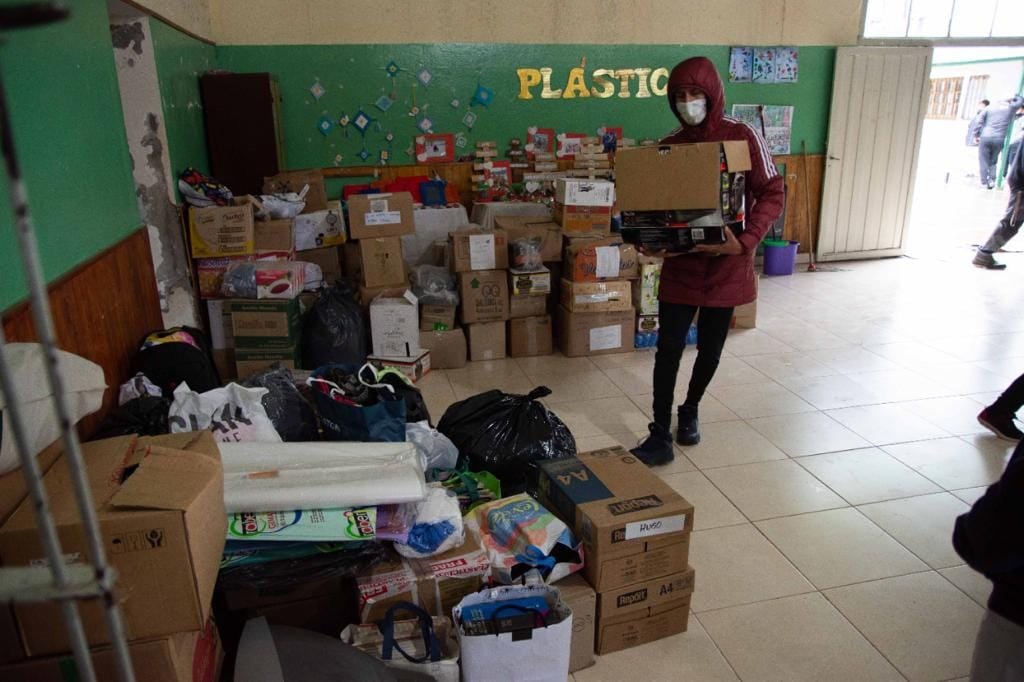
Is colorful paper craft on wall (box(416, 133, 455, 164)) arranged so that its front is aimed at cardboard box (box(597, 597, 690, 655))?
yes

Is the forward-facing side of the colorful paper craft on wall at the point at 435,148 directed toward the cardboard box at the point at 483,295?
yes

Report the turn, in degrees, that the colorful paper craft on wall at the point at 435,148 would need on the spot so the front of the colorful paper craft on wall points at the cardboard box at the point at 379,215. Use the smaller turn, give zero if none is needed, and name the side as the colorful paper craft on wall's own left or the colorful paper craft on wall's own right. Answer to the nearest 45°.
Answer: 0° — it already faces it

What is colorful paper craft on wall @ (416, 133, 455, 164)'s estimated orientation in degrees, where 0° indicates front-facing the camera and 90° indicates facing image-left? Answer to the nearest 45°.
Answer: approximately 0°

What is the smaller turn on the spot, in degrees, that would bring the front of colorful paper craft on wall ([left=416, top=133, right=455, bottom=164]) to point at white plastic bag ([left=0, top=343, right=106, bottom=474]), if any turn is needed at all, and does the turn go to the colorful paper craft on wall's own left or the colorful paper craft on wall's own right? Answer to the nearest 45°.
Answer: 0° — it already faces it

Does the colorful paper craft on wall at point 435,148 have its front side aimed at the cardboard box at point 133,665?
yes

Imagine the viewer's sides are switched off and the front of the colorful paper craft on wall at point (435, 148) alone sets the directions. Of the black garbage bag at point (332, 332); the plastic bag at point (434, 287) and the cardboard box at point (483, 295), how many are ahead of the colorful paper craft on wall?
3

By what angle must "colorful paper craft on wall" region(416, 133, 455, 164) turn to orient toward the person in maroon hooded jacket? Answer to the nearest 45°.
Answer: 0° — it already faces them

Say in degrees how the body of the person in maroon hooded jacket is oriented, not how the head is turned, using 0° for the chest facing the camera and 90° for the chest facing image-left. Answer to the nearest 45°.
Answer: approximately 45°
